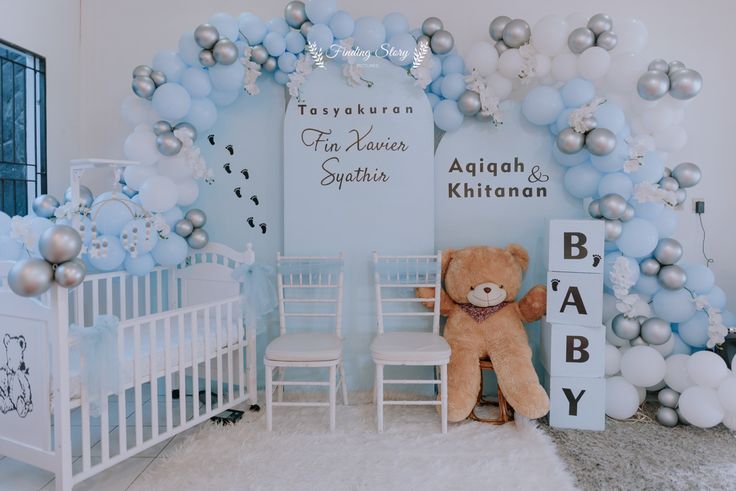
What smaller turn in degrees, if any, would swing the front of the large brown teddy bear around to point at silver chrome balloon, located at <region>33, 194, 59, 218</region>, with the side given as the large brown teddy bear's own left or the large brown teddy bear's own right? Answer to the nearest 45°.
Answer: approximately 90° to the large brown teddy bear's own right

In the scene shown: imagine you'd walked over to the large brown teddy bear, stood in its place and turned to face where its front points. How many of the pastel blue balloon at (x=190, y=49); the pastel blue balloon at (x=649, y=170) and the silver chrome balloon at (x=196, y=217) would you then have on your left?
1

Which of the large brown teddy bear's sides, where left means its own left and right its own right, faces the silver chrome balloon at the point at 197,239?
right

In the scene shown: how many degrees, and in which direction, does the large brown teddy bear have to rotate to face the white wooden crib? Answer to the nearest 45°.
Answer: approximately 45° to its right

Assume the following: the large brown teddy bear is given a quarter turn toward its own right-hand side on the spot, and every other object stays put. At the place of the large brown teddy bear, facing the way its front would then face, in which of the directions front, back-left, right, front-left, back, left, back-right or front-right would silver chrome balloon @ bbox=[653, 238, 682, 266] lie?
back

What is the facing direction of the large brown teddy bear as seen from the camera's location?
facing the viewer

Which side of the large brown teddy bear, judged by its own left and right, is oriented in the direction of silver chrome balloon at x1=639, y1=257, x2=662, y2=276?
left
